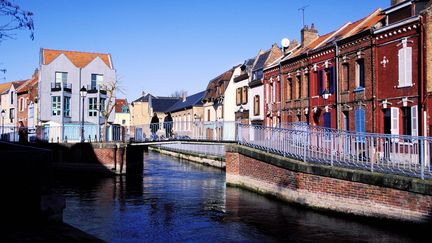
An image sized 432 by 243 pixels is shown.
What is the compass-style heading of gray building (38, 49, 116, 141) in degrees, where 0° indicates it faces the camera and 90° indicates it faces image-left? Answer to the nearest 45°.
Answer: approximately 0°

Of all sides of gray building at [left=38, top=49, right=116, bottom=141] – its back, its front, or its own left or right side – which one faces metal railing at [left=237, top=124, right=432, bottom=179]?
front

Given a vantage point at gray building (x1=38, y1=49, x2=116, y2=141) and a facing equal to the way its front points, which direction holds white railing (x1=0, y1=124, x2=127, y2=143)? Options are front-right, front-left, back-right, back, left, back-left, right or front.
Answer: front

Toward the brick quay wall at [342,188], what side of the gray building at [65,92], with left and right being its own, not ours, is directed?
front

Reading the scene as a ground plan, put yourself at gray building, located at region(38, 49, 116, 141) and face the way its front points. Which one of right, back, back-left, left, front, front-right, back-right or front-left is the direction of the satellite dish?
front-left
